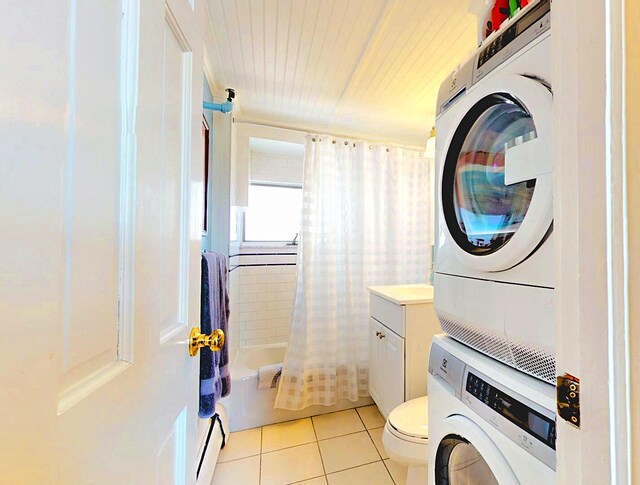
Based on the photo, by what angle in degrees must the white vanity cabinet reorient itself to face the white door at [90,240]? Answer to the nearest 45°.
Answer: approximately 45° to its left

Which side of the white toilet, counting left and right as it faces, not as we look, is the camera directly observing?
left

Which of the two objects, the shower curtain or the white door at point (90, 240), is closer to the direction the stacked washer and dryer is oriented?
the white door

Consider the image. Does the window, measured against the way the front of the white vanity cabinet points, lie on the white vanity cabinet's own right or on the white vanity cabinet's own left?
on the white vanity cabinet's own right

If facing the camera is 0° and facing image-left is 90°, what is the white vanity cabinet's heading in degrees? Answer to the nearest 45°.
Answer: approximately 45°

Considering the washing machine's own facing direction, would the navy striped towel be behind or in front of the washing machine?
in front

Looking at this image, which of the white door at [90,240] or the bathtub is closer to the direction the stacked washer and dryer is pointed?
the white door

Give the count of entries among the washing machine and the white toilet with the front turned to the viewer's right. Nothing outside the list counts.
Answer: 0

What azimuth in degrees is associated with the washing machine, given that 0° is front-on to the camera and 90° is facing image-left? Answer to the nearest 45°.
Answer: approximately 45°
